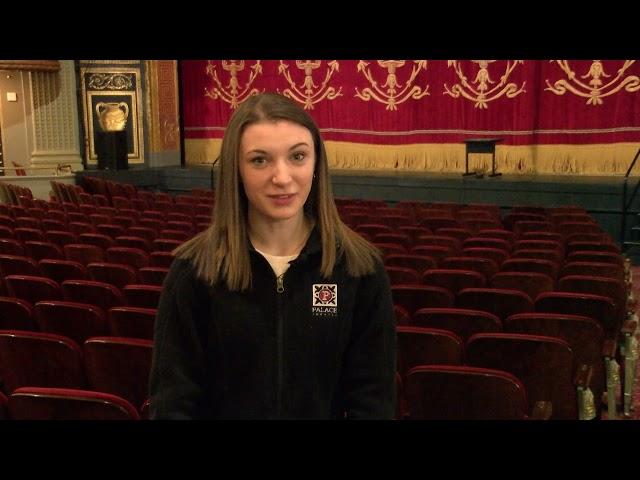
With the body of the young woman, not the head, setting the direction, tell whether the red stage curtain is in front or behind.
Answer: behind

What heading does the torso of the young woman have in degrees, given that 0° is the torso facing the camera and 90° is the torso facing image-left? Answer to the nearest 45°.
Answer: approximately 0°
